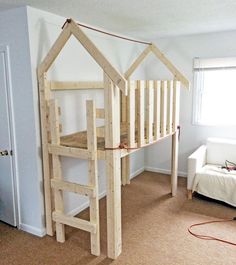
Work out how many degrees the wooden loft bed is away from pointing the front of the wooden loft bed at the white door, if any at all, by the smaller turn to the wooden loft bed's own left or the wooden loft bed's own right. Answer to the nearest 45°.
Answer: approximately 45° to the wooden loft bed's own right

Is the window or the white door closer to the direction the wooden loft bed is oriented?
the white door

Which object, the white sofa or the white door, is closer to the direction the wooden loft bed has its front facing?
the white door

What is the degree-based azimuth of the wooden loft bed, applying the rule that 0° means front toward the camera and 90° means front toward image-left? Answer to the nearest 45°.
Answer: approximately 45°

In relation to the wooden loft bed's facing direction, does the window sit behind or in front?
behind
